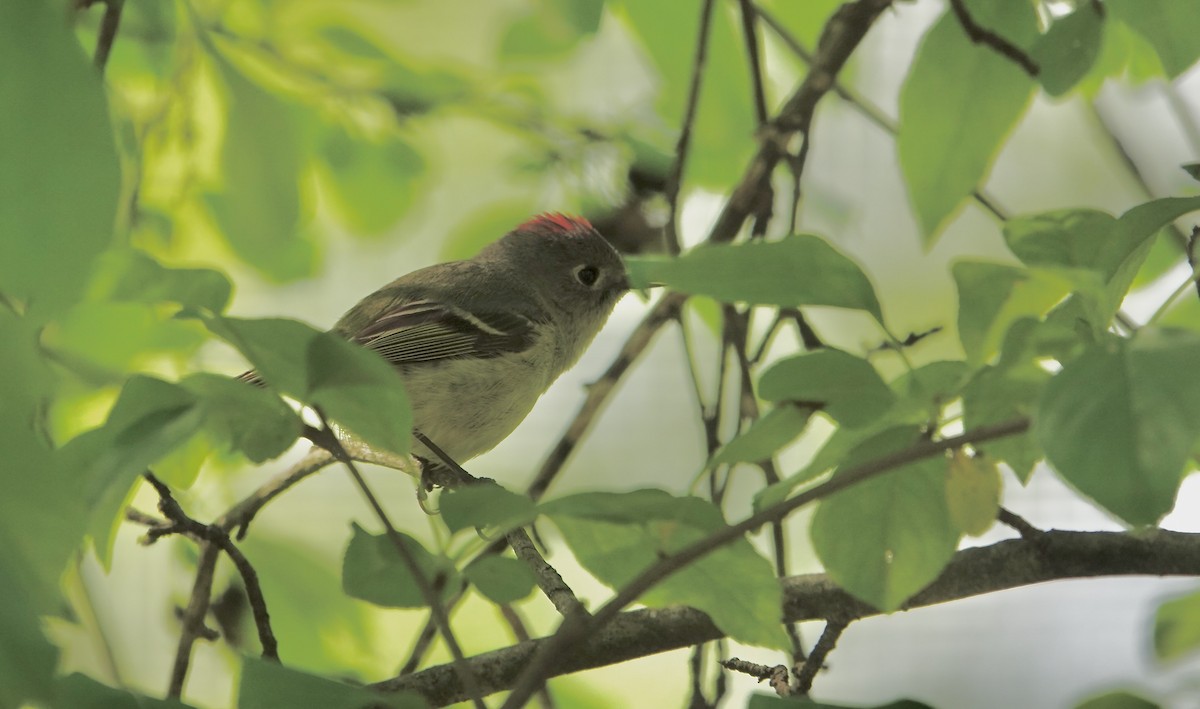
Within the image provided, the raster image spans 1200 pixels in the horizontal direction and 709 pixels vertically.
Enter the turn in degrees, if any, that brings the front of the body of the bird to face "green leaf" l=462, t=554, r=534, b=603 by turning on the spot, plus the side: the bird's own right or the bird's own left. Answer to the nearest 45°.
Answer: approximately 90° to the bird's own right

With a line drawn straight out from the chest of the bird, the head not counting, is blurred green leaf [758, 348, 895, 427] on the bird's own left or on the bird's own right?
on the bird's own left

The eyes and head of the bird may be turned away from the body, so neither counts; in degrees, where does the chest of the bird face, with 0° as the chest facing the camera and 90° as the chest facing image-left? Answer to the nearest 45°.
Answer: approximately 270°

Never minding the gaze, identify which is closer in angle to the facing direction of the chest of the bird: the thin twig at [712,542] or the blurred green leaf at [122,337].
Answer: the thin twig

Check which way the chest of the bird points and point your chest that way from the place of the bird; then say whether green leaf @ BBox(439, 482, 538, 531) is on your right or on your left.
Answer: on your right
